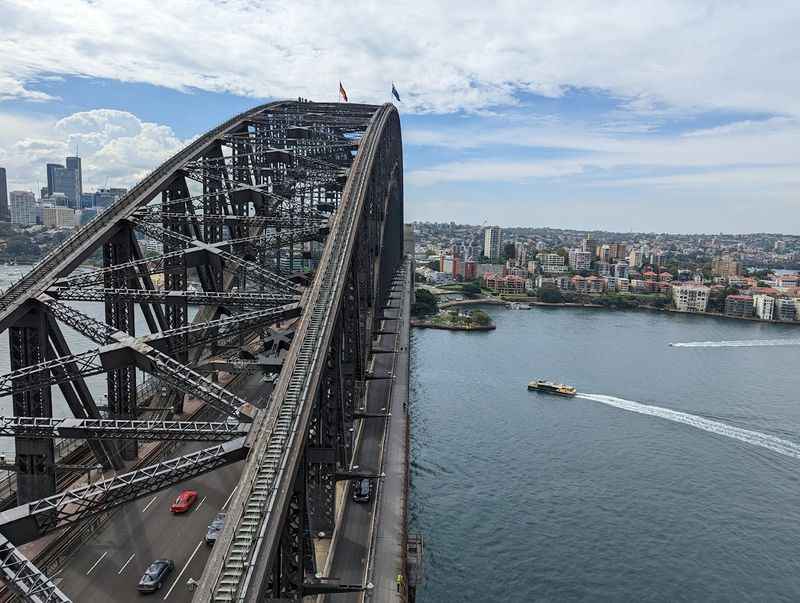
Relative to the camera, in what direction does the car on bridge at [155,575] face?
facing the viewer and to the left of the viewer

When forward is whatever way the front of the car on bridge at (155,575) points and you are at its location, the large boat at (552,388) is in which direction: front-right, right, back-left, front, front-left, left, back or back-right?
back

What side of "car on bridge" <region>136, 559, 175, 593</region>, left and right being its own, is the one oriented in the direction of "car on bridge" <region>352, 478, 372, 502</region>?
back

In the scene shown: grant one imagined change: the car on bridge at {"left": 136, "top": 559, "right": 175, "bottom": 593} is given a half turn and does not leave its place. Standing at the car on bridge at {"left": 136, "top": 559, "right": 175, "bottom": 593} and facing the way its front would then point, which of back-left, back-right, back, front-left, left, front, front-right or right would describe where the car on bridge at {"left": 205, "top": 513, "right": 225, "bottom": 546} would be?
front

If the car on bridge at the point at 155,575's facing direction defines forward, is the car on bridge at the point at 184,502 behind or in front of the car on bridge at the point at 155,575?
behind
